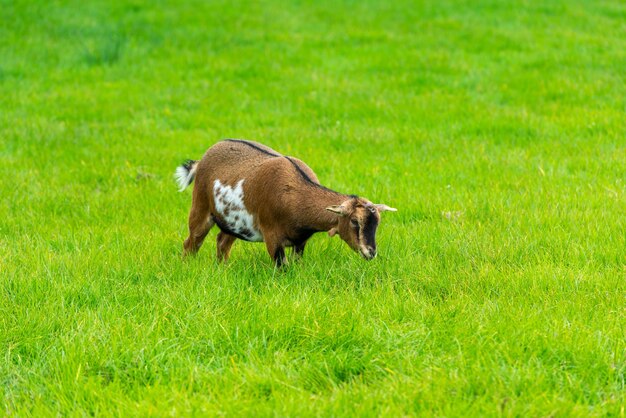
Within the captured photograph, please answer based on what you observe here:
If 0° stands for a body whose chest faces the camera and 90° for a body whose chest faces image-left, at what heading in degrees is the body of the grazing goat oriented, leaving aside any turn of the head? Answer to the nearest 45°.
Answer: approximately 315°
